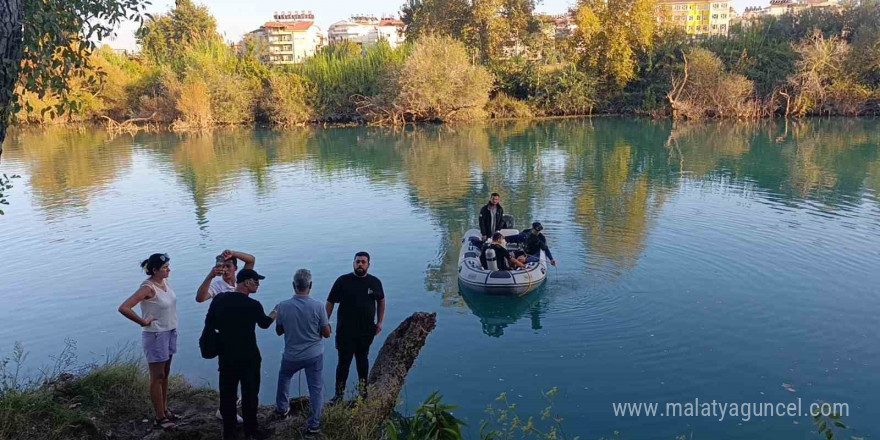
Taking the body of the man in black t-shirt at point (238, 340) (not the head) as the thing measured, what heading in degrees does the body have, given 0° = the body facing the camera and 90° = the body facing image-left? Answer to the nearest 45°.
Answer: approximately 225°

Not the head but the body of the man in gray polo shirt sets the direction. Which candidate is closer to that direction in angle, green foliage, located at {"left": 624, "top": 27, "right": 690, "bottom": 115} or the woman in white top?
the green foliage

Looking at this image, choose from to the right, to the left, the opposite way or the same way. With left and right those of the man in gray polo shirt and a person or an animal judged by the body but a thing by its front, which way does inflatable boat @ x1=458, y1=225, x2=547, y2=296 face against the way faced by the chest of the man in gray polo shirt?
the opposite way

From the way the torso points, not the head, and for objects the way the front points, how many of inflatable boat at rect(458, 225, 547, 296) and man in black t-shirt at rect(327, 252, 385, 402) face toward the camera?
2

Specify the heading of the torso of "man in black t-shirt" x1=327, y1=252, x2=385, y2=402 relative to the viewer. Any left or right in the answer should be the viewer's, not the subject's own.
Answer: facing the viewer

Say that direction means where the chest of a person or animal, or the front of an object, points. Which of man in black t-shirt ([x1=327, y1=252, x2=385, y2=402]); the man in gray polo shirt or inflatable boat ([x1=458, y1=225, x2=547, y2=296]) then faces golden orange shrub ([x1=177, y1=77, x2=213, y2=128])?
the man in gray polo shirt

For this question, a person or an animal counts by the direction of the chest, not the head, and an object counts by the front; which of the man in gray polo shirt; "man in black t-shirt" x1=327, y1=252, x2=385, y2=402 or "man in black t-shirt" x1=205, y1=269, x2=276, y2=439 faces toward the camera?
"man in black t-shirt" x1=327, y1=252, x2=385, y2=402

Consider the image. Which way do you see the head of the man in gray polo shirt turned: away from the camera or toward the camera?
away from the camera

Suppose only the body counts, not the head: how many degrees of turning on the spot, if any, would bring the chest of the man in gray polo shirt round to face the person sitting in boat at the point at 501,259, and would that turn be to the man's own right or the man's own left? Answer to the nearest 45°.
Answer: approximately 45° to the man's own right

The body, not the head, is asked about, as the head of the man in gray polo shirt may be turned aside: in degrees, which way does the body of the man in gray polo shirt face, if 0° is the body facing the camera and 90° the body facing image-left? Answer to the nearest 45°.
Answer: approximately 180°

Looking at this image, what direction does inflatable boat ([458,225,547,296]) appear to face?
toward the camera

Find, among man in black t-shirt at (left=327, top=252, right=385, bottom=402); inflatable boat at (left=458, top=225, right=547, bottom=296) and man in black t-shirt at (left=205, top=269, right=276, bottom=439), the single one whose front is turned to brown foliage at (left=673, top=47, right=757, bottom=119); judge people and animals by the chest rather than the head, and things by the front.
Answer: man in black t-shirt at (left=205, top=269, right=276, bottom=439)

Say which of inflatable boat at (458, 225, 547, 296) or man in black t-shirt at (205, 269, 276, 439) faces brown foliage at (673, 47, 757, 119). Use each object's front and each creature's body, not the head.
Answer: the man in black t-shirt

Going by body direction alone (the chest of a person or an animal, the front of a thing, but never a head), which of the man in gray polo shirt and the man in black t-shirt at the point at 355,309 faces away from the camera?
the man in gray polo shirt

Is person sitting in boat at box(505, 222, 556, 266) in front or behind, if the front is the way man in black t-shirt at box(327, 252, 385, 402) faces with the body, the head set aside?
behind

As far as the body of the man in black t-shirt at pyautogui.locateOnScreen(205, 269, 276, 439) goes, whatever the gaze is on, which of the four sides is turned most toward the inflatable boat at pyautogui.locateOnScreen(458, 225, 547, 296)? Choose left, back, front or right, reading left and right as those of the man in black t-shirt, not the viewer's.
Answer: front
